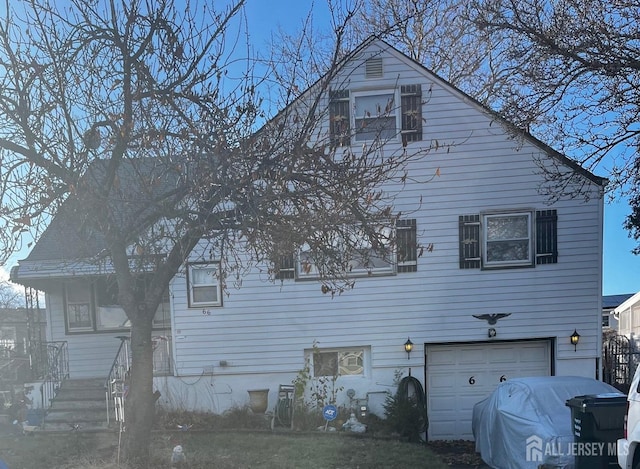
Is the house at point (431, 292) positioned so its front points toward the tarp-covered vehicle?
yes

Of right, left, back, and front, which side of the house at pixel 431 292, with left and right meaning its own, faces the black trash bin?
front

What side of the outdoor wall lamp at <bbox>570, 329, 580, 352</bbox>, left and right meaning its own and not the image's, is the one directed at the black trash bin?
front

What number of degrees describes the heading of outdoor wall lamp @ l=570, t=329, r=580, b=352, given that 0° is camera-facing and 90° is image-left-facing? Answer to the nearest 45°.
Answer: approximately 0°

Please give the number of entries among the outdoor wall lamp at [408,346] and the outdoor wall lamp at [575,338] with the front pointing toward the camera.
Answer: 2

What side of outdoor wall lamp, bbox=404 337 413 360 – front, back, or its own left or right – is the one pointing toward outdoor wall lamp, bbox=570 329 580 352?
left

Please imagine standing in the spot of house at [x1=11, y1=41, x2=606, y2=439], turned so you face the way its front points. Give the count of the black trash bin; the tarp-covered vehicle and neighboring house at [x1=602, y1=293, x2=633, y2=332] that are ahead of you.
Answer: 2

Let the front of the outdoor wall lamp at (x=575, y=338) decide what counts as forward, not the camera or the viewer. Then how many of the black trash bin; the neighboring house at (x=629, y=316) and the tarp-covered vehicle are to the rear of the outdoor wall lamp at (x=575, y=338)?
1

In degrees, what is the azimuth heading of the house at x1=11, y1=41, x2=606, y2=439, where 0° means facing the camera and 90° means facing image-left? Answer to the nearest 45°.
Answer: approximately 0°

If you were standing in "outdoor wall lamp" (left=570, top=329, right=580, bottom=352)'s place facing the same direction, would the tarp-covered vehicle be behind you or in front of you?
in front
